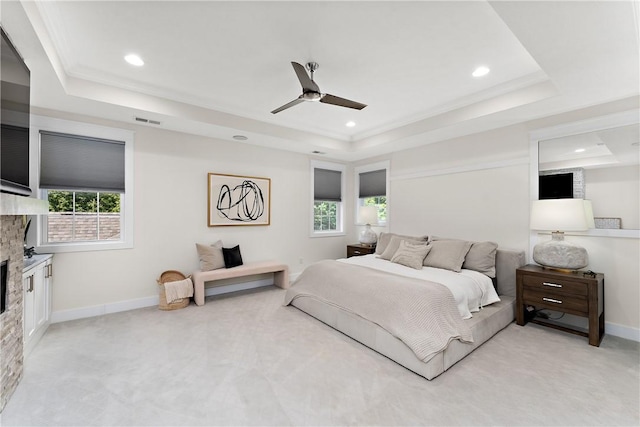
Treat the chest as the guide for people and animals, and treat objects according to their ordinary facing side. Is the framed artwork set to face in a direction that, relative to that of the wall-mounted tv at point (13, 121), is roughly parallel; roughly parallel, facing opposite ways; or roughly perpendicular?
roughly perpendicular

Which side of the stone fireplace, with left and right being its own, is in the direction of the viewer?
right

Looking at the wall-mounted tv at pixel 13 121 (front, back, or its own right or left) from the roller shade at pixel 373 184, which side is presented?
front

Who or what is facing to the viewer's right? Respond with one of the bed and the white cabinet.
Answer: the white cabinet

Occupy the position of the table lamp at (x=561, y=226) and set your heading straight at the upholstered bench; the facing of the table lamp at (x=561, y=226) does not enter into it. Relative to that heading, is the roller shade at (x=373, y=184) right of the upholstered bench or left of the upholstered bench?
right

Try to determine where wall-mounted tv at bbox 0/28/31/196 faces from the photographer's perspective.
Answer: facing to the right of the viewer

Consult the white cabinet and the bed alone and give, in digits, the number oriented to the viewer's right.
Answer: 1

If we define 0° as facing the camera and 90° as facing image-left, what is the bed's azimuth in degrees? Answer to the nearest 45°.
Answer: approximately 45°

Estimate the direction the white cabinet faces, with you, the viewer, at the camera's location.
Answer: facing to the right of the viewer

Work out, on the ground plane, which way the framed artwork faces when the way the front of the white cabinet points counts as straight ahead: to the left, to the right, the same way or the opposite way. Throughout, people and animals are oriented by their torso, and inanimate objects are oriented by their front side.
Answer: to the right
